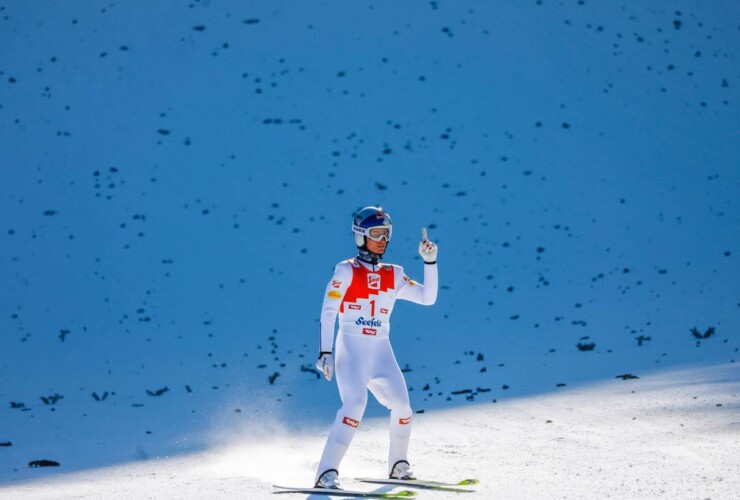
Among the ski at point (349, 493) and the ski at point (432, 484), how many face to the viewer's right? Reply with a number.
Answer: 2

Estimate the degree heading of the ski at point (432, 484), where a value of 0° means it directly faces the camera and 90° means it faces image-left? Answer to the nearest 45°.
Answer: approximately 270°

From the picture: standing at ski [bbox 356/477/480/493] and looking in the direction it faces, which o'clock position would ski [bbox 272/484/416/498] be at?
ski [bbox 272/484/416/498] is roughly at 5 o'clock from ski [bbox 356/477/480/493].

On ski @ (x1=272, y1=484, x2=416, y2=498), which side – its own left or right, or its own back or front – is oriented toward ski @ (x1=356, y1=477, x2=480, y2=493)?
front

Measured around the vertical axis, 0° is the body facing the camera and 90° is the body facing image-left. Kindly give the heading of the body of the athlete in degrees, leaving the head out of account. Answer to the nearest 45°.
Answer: approximately 315°

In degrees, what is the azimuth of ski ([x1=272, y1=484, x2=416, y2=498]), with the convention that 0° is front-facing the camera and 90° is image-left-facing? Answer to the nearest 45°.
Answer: approximately 270°
